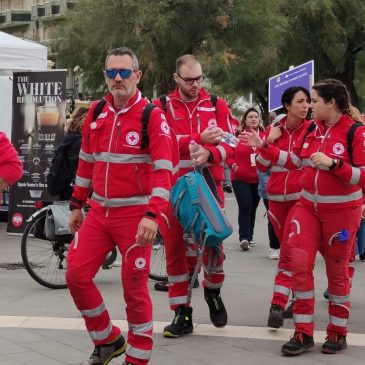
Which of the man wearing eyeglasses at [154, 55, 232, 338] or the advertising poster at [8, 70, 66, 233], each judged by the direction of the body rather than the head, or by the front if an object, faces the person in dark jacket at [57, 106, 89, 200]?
the advertising poster

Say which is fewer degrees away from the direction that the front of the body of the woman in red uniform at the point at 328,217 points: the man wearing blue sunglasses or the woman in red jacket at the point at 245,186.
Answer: the man wearing blue sunglasses

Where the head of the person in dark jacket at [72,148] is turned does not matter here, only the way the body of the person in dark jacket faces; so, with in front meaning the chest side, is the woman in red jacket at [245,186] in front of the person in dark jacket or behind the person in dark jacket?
in front

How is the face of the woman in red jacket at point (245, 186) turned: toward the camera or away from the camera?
toward the camera

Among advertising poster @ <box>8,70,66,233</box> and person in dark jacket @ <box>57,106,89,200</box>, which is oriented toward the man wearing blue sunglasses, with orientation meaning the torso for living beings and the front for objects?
the advertising poster

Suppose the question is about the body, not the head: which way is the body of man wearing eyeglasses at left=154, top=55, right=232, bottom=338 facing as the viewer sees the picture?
toward the camera

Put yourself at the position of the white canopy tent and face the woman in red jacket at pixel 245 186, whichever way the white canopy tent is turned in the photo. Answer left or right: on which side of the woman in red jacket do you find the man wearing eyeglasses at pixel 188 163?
right

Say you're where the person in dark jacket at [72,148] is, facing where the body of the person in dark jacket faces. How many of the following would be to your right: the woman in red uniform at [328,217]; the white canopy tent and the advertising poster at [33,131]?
1

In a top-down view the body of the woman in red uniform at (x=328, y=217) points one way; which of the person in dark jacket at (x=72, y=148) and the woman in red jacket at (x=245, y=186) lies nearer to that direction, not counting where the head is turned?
the person in dark jacket

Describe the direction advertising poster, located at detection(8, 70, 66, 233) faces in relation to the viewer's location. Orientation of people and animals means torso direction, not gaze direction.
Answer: facing the viewer

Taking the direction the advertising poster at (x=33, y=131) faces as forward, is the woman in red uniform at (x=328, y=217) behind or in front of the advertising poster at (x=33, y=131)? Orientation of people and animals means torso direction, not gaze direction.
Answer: in front

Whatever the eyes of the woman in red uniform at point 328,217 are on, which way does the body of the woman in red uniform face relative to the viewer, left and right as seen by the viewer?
facing the viewer and to the left of the viewer

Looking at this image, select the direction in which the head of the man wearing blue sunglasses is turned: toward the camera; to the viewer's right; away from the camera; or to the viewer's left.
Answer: toward the camera
